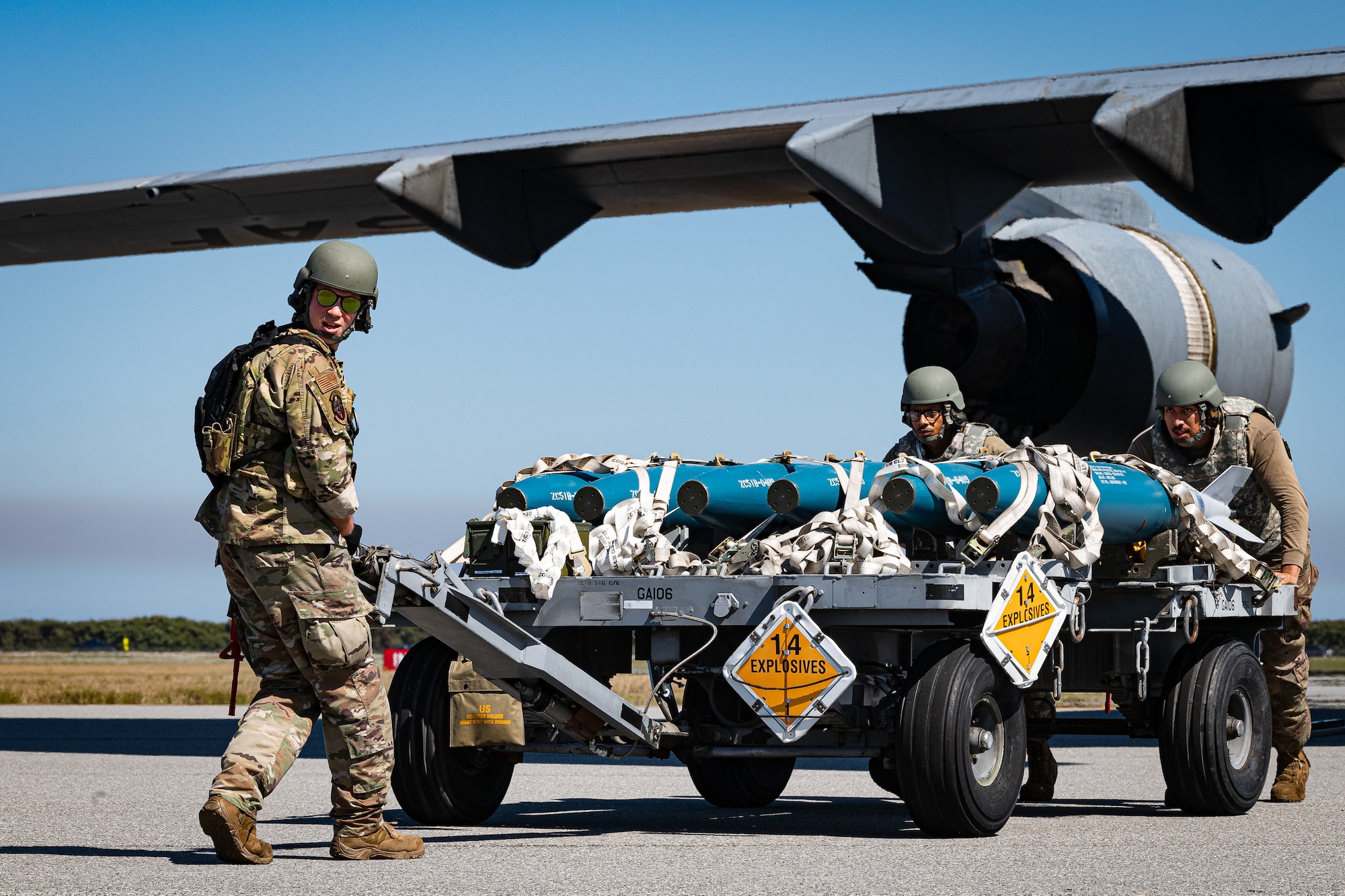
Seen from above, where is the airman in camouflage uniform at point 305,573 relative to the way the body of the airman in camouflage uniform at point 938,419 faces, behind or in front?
in front

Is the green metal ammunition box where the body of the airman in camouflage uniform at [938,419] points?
yes

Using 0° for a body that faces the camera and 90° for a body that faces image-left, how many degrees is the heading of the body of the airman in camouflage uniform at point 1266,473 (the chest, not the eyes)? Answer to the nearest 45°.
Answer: approximately 45°

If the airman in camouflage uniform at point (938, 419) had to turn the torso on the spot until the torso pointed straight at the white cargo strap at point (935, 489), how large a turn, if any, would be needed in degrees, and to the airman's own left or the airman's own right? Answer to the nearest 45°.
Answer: approximately 45° to the airman's own left

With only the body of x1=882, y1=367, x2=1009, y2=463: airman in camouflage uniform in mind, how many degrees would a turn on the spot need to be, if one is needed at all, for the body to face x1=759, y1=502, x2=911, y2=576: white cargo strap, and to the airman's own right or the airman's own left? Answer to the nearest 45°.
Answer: approximately 45° to the airman's own left

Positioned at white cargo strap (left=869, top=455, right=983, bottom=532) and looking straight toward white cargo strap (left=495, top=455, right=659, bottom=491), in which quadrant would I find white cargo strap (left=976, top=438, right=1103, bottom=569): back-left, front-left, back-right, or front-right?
back-right

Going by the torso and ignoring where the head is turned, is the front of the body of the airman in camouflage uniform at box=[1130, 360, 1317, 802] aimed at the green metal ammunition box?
yes

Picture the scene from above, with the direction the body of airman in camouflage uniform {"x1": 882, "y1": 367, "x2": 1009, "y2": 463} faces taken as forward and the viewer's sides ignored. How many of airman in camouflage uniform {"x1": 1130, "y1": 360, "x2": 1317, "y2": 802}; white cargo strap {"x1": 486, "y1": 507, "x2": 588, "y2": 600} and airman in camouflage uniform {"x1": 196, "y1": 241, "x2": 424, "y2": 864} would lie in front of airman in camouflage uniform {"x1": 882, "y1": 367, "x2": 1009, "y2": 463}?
2

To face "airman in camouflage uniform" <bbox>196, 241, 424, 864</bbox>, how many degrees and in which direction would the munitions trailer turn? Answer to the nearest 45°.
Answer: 0° — it already faces them

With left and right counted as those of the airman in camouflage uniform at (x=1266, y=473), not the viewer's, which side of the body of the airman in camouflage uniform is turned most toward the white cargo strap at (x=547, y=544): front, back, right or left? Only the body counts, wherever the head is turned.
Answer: front

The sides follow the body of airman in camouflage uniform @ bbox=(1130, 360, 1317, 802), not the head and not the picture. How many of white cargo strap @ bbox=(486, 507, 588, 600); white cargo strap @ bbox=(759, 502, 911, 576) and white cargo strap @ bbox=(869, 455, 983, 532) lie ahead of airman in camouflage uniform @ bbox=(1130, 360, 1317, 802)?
3
